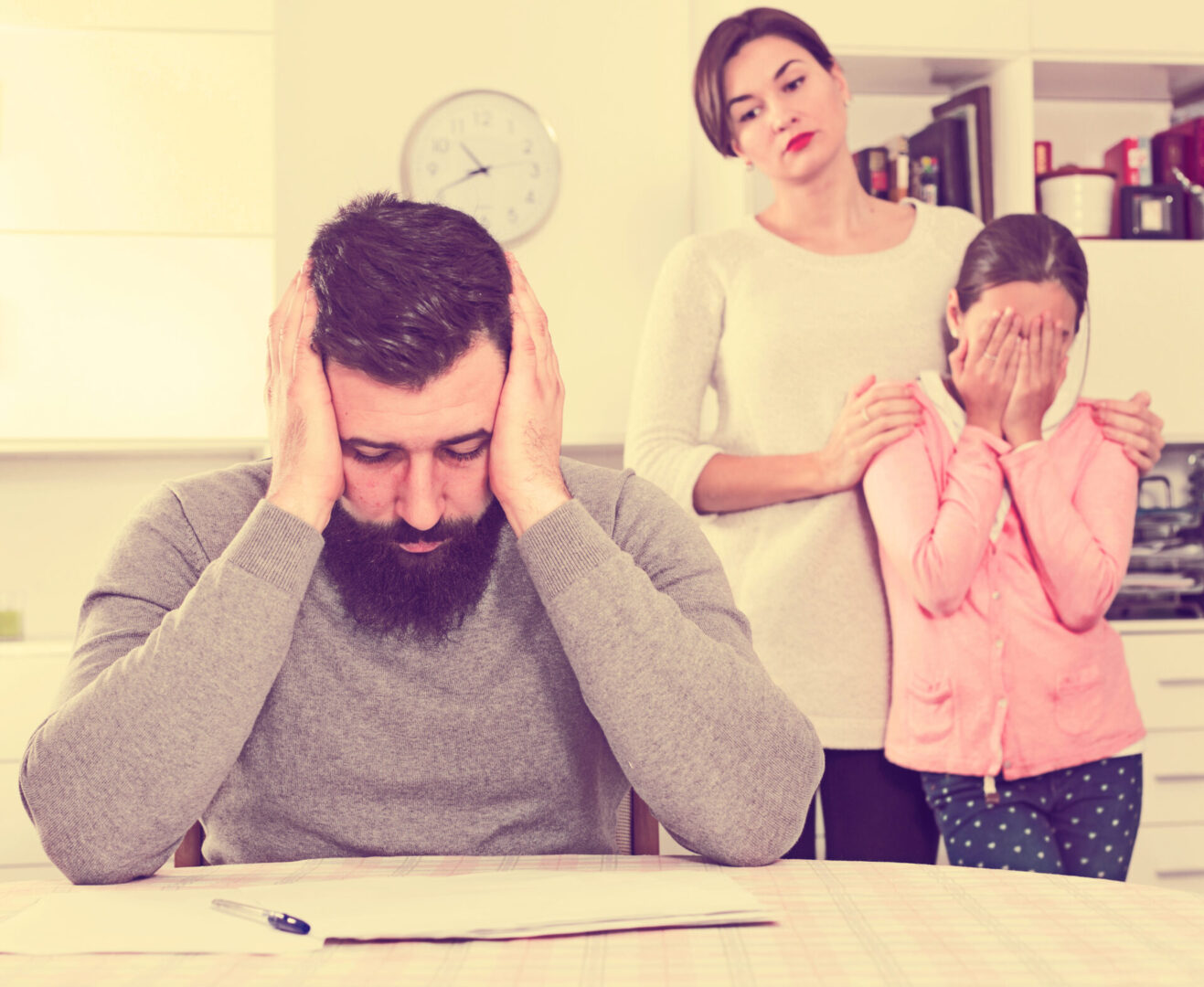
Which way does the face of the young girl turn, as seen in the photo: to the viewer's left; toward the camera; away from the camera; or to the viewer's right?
toward the camera

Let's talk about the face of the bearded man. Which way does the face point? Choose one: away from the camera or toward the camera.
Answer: toward the camera

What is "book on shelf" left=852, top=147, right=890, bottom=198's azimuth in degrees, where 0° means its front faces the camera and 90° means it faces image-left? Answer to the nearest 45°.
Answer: approximately 0°

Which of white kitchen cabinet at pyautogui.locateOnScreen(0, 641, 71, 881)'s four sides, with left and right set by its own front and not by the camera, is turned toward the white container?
left

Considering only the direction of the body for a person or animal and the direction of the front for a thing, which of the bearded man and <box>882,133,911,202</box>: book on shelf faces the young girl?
the book on shelf

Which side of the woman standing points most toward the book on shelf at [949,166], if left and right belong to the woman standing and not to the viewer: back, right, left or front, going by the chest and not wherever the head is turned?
back

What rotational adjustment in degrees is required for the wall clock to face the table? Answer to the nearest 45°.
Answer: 0° — it already faces it

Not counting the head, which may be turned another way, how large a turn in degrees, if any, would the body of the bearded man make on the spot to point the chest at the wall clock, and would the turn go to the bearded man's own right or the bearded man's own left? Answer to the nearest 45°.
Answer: approximately 180°

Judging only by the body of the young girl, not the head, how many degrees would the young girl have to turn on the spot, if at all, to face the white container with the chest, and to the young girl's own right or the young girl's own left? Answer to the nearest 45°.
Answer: approximately 180°

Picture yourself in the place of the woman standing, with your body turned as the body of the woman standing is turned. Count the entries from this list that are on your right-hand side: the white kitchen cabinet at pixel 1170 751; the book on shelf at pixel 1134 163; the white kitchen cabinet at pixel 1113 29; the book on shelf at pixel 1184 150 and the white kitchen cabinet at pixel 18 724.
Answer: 1

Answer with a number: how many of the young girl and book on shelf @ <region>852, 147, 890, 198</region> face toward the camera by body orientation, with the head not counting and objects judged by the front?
2

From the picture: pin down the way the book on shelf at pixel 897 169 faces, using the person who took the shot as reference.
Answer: facing the viewer

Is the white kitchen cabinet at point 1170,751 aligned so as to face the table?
yes

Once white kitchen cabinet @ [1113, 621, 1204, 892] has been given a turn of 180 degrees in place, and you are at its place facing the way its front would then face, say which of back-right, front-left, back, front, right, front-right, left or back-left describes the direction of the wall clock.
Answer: left

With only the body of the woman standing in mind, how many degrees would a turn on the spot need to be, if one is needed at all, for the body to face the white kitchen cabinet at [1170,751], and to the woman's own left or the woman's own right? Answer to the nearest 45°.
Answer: approximately 135° to the woman's own left

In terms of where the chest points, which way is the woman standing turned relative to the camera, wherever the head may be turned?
toward the camera

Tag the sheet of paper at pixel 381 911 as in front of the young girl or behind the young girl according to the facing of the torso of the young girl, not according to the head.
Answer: in front
